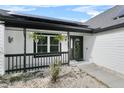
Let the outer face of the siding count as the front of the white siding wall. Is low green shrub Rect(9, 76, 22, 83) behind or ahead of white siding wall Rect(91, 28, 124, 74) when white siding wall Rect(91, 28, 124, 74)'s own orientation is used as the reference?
ahead

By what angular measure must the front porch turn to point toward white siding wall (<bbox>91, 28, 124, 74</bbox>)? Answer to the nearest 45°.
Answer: approximately 45° to its left

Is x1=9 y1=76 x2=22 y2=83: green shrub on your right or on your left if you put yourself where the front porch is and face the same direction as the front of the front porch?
on your right

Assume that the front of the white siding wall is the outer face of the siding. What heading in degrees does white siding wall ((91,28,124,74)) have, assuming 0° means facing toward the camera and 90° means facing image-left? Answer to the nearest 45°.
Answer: approximately 45°

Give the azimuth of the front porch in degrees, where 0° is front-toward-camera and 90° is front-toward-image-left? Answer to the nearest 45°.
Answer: approximately 315°

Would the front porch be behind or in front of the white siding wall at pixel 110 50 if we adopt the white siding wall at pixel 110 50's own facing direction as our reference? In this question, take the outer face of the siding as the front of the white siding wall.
in front
